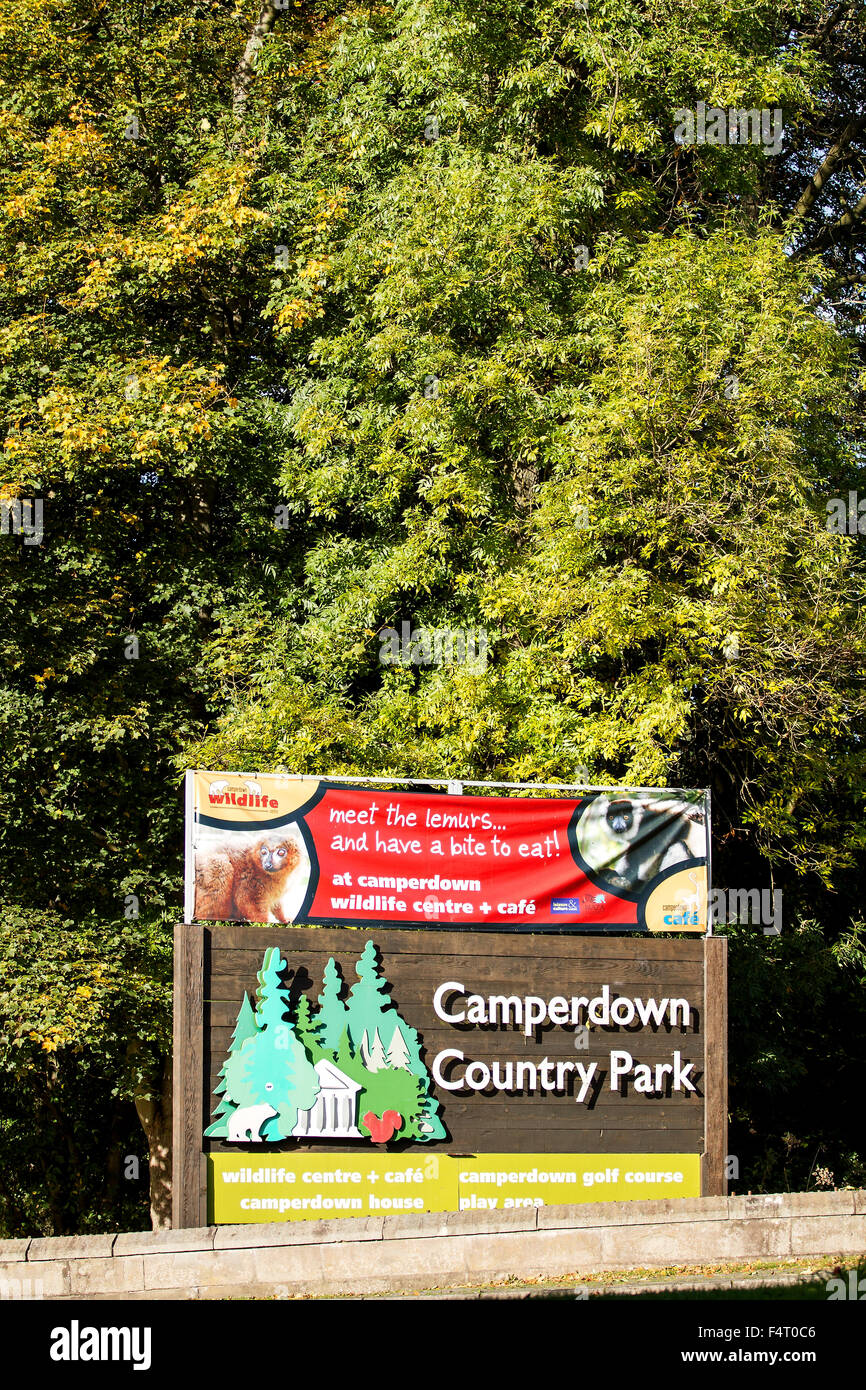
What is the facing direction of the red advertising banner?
toward the camera
